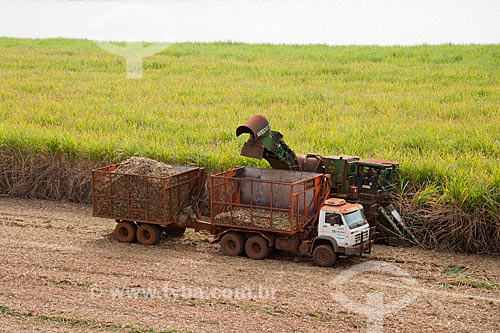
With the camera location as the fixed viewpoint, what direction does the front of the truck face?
facing the viewer and to the right of the viewer
